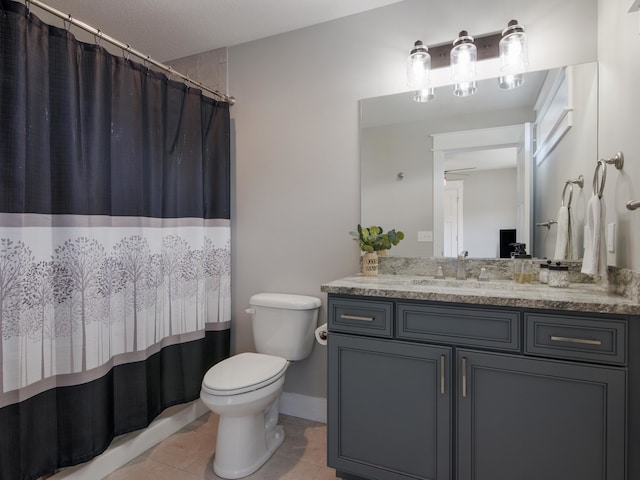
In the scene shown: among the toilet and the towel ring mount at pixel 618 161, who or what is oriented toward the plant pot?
the towel ring mount

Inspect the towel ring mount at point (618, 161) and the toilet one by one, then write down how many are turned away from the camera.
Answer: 0

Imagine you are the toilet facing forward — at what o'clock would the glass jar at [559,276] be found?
The glass jar is roughly at 8 o'clock from the toilet.

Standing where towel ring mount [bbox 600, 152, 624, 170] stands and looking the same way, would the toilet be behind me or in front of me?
in front

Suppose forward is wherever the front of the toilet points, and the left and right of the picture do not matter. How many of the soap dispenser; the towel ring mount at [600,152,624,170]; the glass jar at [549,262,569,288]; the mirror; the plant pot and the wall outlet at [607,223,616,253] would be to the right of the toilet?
0

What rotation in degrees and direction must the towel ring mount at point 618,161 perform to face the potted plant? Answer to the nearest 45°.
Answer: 0° — it already faces it

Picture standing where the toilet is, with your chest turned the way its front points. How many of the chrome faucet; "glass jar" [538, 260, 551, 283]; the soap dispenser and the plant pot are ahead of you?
0

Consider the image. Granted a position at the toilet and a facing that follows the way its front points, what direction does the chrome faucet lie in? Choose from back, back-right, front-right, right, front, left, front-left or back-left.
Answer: back-left

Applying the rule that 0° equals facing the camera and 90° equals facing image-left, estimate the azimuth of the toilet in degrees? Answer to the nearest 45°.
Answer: approximately 45°

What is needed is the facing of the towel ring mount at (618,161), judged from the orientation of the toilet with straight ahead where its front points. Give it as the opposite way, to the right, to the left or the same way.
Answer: to the right

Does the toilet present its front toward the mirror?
no

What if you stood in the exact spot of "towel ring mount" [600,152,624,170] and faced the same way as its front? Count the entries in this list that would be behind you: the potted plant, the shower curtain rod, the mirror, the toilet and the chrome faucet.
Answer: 0

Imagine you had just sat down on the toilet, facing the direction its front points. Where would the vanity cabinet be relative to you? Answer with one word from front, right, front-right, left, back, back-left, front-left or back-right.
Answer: left

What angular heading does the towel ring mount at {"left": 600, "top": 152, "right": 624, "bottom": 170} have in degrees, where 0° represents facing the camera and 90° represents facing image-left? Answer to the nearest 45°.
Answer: approximately 90°
